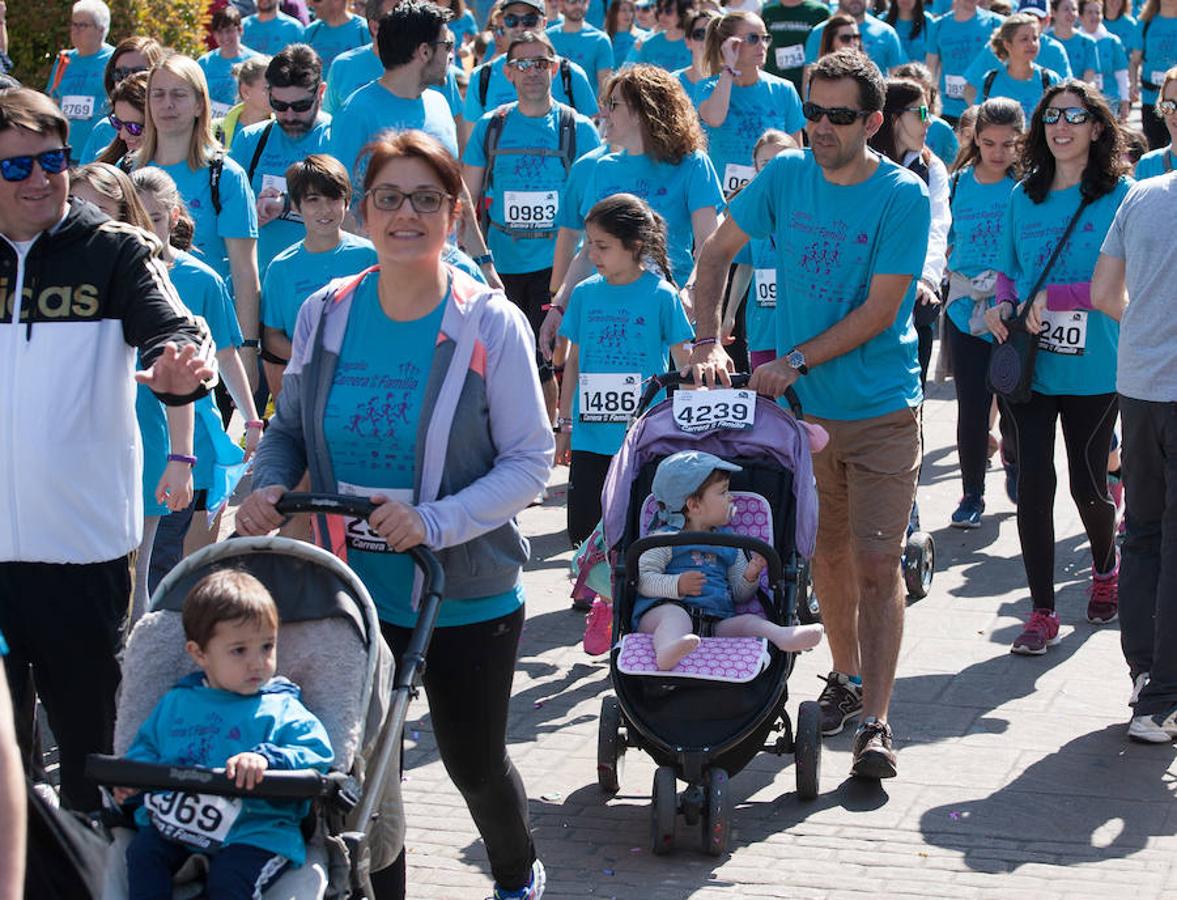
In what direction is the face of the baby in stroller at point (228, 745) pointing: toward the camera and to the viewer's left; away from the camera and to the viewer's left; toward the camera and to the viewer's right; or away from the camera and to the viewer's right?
toward the camera and to the viewer's right

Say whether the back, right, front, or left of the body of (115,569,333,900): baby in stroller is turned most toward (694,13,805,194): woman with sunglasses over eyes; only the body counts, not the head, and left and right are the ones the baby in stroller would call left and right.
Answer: back

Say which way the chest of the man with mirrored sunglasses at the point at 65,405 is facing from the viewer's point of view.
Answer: toward the camera

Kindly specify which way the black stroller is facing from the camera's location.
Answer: facing the viewer

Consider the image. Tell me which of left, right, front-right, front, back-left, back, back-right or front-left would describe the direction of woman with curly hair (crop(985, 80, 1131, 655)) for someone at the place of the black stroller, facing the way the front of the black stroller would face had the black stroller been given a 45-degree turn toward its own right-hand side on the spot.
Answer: back

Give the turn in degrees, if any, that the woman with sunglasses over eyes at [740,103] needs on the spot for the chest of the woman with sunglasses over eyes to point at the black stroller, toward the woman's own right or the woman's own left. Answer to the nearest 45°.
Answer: approximately 45° to the woman's own right

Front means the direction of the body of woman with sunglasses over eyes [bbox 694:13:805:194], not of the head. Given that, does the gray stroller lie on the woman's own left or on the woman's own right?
on the woman's own right

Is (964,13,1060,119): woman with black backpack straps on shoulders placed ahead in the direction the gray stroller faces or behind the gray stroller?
behind

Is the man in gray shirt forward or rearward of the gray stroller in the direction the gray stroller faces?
rearward

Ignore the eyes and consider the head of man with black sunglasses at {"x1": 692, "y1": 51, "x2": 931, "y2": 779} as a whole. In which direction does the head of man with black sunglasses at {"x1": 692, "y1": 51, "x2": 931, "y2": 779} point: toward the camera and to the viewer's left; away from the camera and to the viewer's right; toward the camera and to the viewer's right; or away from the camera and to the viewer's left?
toward the camera and to the viewer's left

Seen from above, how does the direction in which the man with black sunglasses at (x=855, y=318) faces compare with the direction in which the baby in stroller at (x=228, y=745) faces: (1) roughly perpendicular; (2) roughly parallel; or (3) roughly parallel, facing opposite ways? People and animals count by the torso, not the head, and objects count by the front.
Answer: roughly parallel

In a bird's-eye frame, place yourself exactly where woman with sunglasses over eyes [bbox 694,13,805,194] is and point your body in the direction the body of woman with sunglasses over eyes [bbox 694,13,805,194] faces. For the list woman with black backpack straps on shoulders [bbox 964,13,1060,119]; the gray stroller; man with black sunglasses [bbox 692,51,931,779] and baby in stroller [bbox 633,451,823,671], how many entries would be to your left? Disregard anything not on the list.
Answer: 1

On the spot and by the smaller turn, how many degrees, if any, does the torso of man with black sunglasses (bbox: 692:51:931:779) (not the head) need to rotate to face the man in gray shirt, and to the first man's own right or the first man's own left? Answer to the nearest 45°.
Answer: approximately 135° to the first man's own left

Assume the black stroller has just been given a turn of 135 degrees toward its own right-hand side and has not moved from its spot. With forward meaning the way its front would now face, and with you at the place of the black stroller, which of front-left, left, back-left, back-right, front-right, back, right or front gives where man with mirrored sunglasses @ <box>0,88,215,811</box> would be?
left
